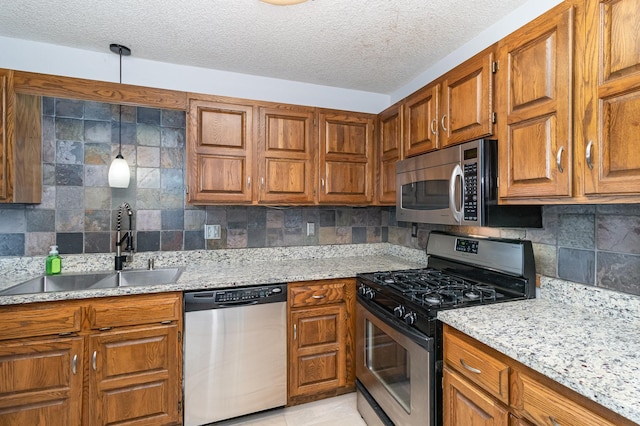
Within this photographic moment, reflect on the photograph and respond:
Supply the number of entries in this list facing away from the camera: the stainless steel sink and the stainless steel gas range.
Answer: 0

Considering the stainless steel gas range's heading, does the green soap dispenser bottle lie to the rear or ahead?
ahead

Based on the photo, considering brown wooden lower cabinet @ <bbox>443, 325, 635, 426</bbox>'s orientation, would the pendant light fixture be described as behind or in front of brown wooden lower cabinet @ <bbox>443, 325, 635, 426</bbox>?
in front

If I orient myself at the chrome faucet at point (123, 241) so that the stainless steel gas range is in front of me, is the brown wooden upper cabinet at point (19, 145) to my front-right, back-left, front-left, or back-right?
back-right

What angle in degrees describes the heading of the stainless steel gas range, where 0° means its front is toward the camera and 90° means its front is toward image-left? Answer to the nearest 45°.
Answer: approximately 45°

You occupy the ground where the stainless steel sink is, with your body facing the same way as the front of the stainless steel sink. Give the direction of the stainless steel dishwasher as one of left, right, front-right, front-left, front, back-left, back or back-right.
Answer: front-left

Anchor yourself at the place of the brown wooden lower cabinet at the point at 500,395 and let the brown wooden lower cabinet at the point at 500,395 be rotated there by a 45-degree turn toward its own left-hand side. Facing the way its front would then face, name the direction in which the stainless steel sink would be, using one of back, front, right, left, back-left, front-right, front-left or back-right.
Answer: right

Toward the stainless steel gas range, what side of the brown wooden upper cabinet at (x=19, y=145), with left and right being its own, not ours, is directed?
left

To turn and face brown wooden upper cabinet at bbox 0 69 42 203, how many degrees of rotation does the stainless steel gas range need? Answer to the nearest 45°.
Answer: approximately 45° to its right

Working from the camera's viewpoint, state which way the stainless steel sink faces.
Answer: facing the viewer

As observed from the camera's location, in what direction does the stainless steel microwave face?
facing the viewer and to the left of the viewer

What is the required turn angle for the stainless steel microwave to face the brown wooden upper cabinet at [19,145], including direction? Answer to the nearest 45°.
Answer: approximately 45° to its right

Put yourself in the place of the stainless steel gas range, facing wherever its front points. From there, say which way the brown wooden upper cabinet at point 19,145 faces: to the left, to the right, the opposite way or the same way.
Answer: to the left

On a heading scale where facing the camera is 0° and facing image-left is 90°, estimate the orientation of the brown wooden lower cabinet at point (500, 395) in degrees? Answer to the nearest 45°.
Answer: approximately 45°
